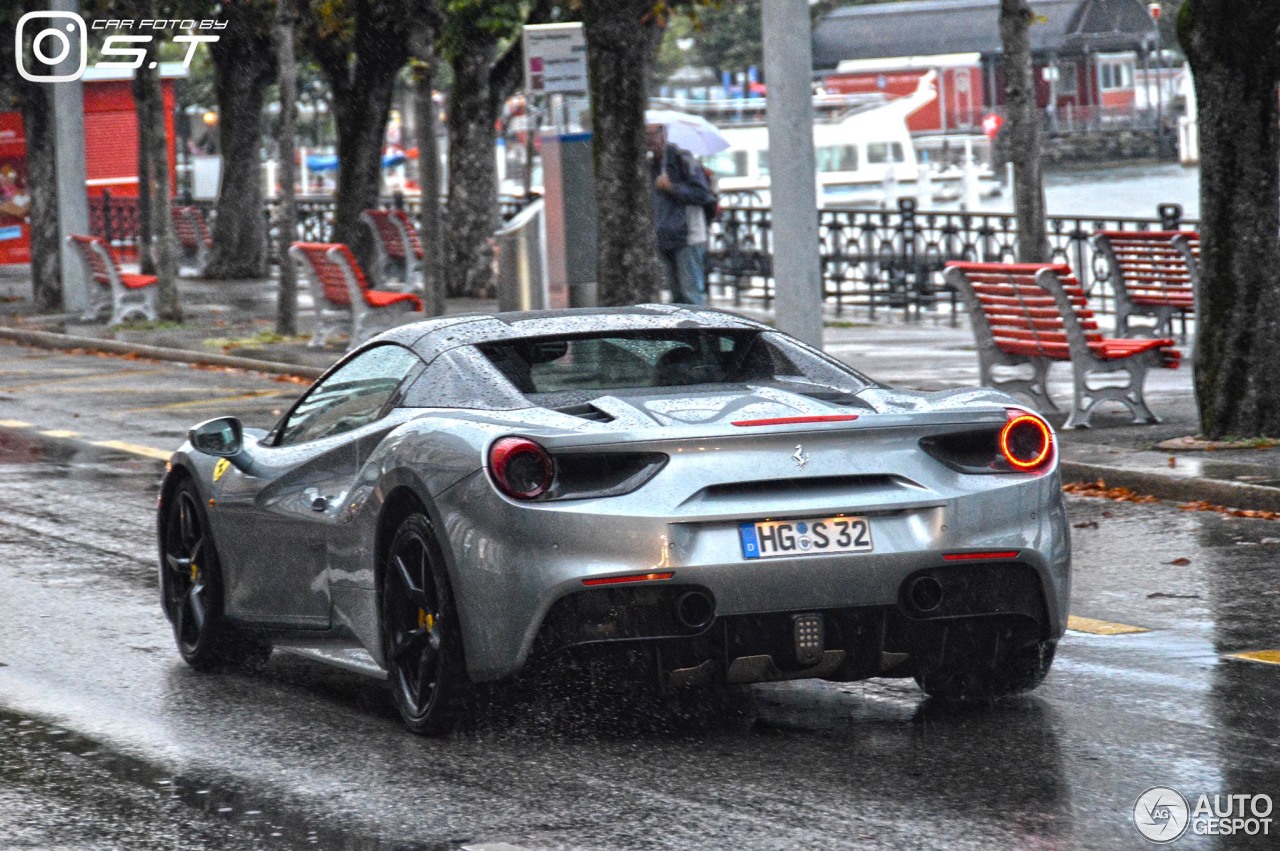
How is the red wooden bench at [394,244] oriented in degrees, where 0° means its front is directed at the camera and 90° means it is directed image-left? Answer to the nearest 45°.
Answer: approximately 225°

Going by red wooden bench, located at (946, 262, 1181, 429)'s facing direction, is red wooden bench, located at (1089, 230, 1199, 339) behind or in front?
in front

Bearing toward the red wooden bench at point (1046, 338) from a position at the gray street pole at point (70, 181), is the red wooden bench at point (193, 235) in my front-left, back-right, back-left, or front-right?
back-left

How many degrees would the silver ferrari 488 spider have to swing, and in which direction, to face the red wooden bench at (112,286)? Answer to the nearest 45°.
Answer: approximately 45° to its right

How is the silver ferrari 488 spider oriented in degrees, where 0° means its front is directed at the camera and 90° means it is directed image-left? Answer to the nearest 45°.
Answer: approximately 135°

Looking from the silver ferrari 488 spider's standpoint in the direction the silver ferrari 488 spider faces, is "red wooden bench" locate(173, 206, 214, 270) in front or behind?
in front

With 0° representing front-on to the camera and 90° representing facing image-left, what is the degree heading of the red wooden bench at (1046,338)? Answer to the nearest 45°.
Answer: approximately 225°

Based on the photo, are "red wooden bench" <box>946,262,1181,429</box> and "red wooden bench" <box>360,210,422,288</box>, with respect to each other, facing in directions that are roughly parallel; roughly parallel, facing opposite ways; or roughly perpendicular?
roughly parallel

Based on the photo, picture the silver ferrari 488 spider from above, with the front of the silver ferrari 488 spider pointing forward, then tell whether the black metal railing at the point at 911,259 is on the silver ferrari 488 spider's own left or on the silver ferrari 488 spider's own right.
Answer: on the silver ferrari 488 spider's own right
